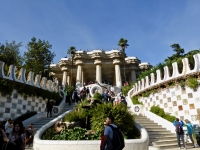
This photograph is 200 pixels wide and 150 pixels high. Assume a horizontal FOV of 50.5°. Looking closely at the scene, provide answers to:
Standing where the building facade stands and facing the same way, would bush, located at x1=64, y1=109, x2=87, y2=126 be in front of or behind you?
in front

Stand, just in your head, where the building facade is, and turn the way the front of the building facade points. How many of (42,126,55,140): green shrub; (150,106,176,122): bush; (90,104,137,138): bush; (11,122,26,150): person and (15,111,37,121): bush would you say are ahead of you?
5

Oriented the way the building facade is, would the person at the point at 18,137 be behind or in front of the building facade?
in front

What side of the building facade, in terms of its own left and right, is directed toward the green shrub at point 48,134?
front

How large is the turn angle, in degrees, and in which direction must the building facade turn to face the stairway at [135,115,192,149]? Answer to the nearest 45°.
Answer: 0° — it already faces it

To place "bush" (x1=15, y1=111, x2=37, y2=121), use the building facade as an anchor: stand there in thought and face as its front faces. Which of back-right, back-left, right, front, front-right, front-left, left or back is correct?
front

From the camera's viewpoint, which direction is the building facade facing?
toward the camera

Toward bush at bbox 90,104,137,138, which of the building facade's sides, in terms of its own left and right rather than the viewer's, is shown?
front

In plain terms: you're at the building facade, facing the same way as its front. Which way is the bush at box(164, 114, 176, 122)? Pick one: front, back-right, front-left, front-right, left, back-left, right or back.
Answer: front
